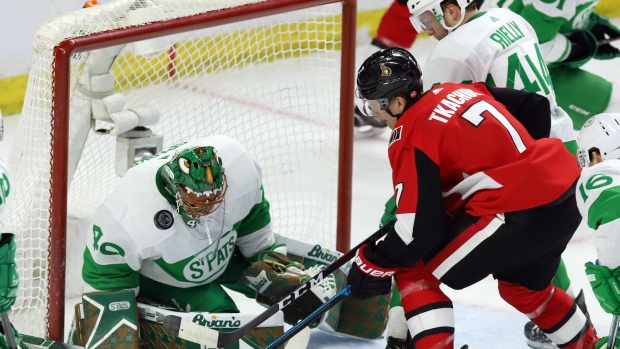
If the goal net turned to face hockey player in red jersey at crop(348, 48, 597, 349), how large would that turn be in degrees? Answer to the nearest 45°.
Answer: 0° — it already faces them

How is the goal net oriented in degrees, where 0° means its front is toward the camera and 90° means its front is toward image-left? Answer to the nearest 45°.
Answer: approximately 315°

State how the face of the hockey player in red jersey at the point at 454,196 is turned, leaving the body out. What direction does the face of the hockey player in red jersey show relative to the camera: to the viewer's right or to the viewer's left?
to the viewer's left
